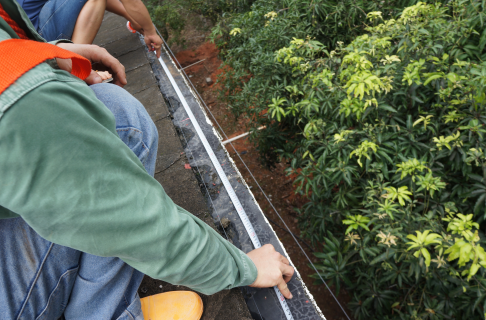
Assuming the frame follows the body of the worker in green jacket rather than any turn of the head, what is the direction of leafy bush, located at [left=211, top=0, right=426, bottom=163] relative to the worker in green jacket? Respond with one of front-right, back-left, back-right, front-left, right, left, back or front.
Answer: front-left

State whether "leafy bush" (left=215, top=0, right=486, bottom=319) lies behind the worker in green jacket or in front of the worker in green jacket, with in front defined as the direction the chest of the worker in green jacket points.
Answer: in front

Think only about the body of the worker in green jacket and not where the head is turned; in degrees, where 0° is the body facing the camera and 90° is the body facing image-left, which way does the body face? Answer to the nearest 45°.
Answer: approximately 270°

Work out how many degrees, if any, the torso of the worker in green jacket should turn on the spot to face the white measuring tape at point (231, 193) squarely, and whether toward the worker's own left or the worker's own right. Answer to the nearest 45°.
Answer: approximately 45° to the worker's own left
